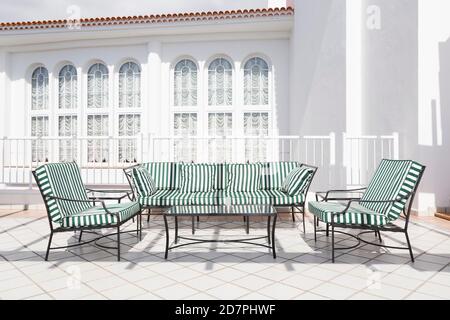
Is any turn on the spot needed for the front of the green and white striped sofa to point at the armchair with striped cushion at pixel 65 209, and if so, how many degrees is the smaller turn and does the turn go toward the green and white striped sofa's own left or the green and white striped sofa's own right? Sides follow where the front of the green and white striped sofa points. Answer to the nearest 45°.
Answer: approximately 45° to the green and white striped sofa's own right

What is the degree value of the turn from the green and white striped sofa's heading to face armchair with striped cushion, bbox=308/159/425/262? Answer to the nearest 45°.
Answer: approximately 45° to its left

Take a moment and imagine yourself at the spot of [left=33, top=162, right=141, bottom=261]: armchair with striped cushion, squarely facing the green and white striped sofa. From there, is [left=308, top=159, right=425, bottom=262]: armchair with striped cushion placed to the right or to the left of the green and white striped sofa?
right

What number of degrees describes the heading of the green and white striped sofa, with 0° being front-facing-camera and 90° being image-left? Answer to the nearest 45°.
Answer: approximately 0°
